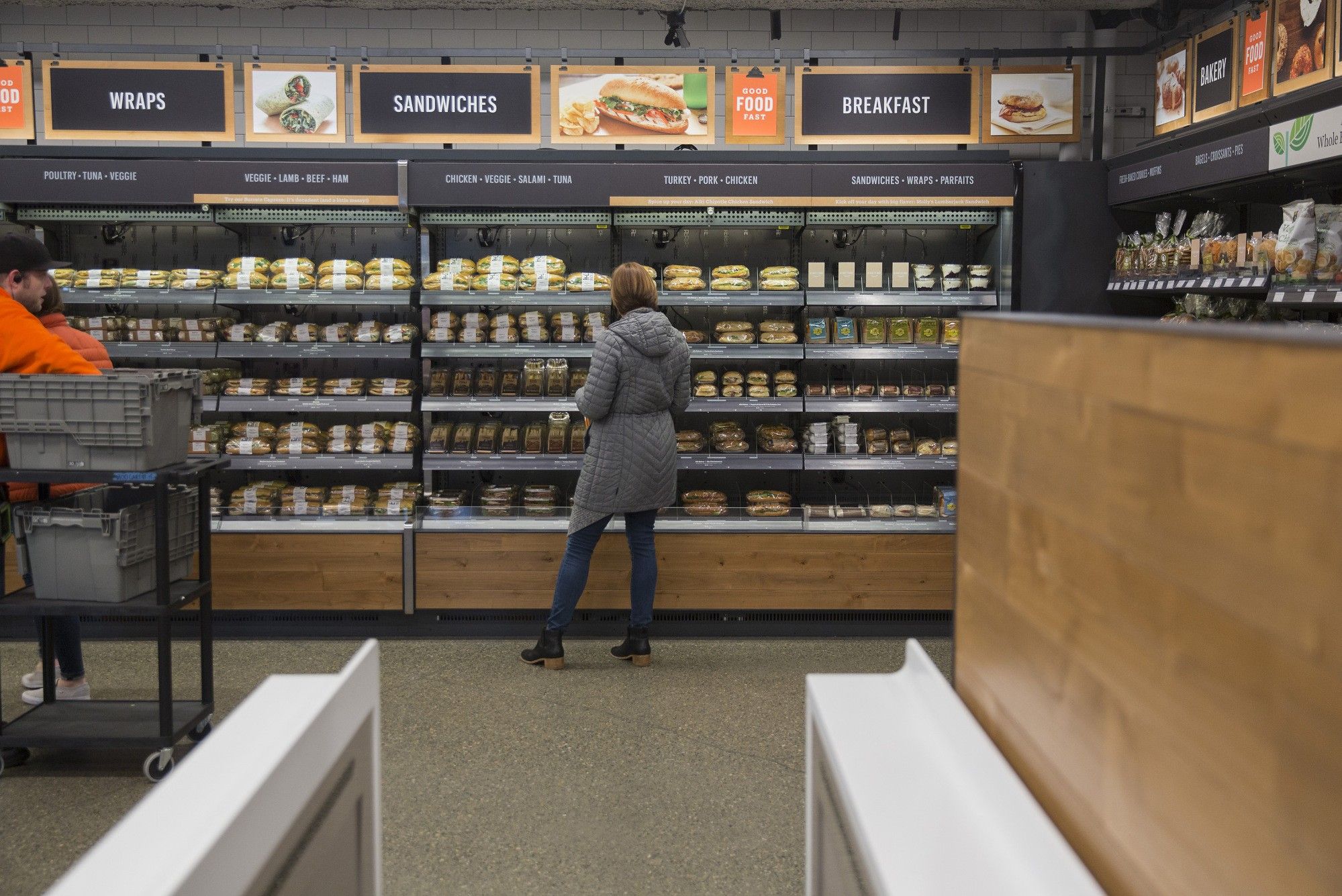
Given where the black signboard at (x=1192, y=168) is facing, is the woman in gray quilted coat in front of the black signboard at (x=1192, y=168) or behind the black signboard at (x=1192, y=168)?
in front

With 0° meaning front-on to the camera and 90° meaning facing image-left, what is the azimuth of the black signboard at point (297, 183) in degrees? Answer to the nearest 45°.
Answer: approximately 0°

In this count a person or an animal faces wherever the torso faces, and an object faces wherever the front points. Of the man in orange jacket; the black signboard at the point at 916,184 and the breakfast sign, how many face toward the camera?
2

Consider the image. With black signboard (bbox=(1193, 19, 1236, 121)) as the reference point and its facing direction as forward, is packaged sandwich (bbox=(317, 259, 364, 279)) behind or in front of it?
in front

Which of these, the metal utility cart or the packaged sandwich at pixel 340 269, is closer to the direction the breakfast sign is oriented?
the metal utility cart

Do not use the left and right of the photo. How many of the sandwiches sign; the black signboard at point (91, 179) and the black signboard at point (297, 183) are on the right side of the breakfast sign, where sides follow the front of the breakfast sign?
3

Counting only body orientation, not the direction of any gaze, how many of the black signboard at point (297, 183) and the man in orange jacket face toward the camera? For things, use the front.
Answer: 1

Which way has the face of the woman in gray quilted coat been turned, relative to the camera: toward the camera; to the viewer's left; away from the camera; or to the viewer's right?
away from the camera

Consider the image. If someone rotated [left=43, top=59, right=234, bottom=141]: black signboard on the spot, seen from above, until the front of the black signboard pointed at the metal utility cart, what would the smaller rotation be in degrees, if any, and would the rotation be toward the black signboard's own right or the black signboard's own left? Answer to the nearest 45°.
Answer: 0° — it already faces it
